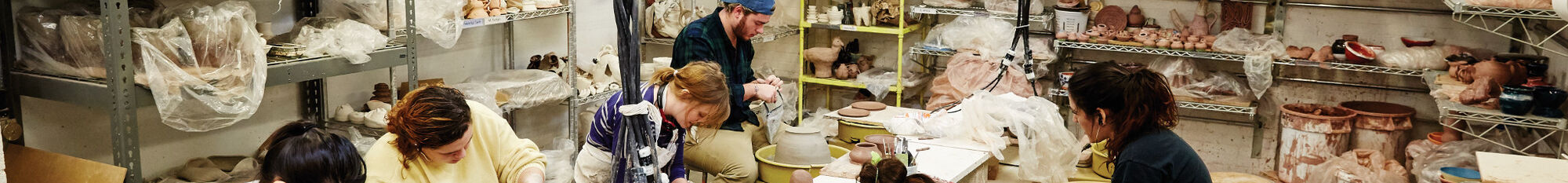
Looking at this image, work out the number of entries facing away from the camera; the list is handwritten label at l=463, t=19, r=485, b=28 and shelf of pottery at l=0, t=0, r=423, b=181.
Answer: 0

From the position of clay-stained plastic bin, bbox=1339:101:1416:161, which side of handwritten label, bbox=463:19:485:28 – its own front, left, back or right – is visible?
left

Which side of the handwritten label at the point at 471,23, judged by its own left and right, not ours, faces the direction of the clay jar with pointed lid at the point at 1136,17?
left

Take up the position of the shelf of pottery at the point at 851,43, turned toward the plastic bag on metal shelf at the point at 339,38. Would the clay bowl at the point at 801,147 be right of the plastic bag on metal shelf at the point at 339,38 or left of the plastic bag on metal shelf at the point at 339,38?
left

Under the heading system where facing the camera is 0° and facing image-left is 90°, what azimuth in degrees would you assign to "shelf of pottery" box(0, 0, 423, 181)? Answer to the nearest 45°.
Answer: approximately 315°

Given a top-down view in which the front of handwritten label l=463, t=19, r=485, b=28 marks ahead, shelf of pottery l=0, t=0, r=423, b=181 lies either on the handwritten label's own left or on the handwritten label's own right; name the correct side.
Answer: on the handwritten label's own right

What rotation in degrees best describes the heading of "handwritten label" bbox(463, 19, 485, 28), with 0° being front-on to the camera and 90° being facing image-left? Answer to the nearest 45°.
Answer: approximately 0°

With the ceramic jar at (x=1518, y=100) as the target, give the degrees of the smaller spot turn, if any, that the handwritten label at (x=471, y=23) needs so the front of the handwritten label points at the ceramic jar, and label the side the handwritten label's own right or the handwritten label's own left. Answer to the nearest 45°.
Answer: approximately 90° to the handwritten label's own left

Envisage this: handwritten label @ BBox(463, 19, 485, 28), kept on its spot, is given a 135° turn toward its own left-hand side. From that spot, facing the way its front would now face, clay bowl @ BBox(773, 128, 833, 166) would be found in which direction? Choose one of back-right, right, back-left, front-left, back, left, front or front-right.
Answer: right

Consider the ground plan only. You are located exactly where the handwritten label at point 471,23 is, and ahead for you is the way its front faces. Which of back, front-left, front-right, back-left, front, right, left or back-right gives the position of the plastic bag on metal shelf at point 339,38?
front-right

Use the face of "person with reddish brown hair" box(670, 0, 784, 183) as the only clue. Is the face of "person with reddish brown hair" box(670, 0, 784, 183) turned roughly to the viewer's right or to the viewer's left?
to the viewer's right
